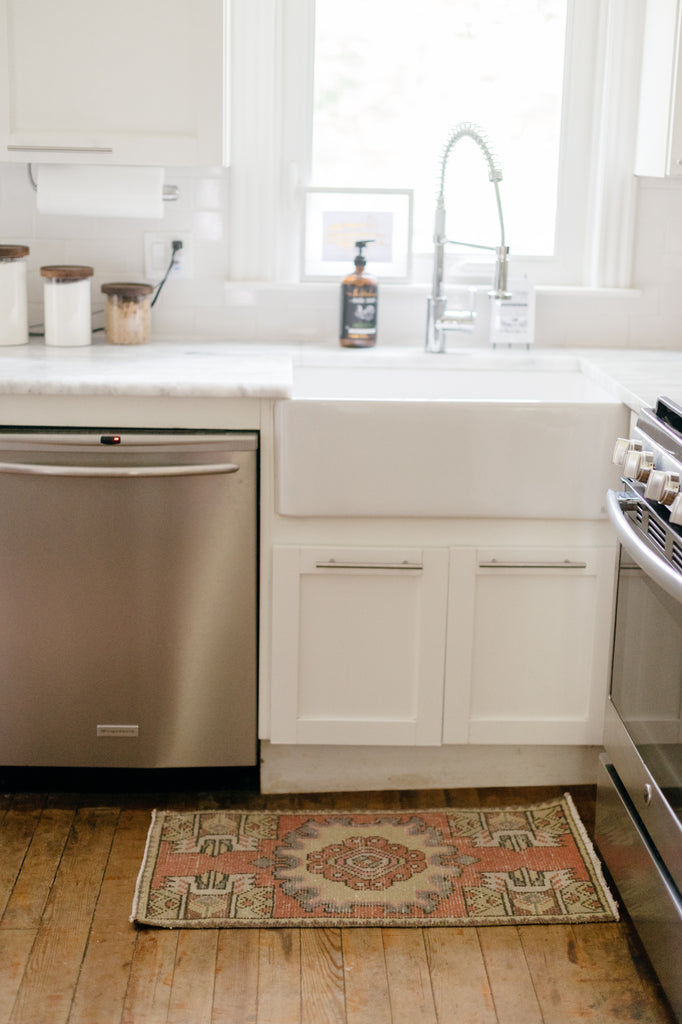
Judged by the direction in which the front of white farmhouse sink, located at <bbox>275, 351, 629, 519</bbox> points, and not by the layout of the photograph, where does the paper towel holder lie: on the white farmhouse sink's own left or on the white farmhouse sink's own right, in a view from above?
on the white farmhouse sink's own right

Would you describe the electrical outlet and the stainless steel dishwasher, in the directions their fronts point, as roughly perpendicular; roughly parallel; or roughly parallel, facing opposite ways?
roughly parallel

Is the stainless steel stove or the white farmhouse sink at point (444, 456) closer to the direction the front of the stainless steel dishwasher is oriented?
the stainless steel stove

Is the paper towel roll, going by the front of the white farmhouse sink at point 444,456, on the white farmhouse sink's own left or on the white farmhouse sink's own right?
on the white farmhouse sink's own right

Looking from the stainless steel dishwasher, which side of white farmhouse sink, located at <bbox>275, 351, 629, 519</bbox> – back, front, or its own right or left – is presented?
right

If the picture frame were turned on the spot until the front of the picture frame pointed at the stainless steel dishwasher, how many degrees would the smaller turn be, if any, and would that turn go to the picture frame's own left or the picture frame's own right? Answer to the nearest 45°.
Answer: approximately 45° to the picture frame's own right

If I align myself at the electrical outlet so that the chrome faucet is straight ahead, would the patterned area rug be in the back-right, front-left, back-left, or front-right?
front-right

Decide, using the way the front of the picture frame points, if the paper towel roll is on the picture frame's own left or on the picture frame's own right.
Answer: on the picture frame's own right

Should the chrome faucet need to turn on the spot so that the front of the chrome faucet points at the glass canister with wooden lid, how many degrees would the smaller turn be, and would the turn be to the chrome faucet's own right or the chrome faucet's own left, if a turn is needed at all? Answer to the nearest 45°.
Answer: approximately 135° to the chrome faucet's own right

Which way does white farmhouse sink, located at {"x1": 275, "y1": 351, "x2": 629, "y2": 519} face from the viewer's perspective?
toward the camera

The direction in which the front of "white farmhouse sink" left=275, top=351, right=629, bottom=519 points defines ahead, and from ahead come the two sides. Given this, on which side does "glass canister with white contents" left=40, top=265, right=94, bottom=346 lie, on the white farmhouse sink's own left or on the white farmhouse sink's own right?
on the white farmhouse sink's own right

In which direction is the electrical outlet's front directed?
toward the camera
